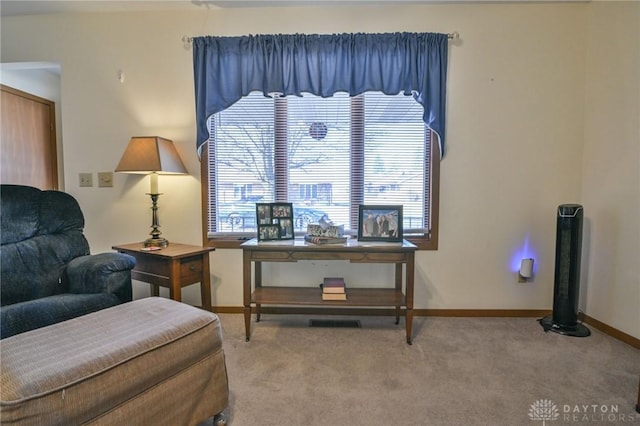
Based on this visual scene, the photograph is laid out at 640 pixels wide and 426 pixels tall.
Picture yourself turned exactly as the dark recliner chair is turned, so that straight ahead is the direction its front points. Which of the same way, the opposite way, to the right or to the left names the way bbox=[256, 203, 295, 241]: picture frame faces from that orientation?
to the right

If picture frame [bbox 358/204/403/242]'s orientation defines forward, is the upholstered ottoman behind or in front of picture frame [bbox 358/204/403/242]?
in front

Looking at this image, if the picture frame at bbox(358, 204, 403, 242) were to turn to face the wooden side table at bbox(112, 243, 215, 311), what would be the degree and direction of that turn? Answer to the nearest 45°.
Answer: approximately 90° to its right

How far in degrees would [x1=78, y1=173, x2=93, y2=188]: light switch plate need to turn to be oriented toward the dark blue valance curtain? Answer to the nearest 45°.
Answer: approximately 45° to its left

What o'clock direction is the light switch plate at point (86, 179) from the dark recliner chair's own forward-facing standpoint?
The light switch plate is roughly at 8 o'clock from the dark recliner chair.

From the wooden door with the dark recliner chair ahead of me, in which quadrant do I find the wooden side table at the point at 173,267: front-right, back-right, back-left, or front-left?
front-left

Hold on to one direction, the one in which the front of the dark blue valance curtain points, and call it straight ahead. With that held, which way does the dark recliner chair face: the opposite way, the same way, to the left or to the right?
to the left

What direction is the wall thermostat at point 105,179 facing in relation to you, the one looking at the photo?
facing the viewer

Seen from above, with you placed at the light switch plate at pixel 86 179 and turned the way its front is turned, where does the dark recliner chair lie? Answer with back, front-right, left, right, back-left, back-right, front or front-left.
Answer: front

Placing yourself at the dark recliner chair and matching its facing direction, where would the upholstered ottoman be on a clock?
The upholstered ottoman is roughly at 1 o'clock from the dark recliner chair.

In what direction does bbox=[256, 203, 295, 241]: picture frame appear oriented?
toward the camera

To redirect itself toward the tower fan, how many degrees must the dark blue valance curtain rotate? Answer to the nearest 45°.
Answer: approximately 90° to its left
